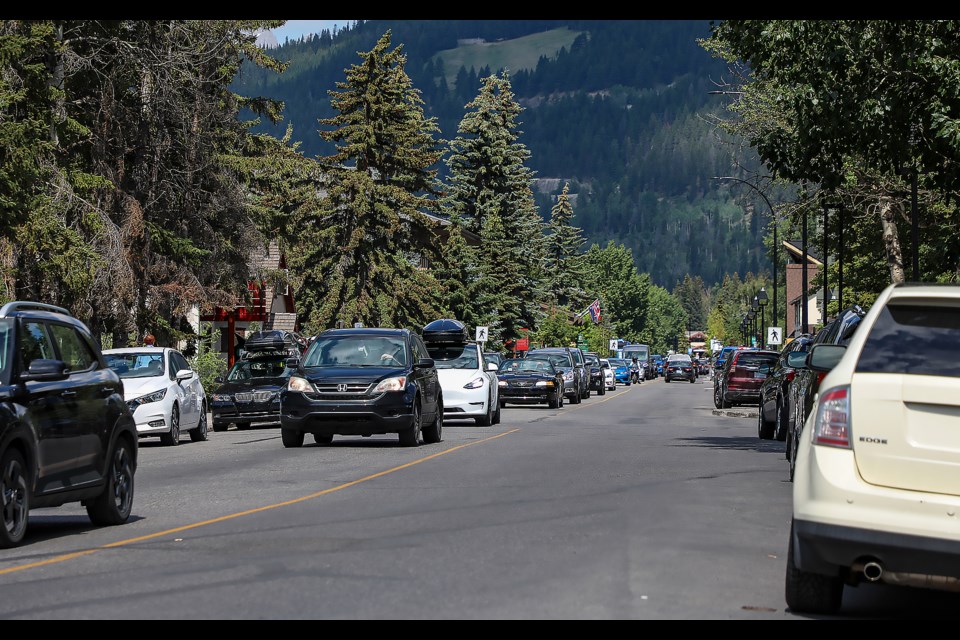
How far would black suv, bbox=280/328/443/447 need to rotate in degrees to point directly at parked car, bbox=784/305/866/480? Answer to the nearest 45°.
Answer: approximately 45° to its left

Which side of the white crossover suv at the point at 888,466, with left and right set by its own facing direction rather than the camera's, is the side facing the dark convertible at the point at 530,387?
front

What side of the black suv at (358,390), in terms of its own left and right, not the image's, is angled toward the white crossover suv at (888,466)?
front

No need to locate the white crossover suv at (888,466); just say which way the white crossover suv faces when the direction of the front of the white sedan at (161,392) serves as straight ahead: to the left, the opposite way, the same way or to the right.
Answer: the opposite way

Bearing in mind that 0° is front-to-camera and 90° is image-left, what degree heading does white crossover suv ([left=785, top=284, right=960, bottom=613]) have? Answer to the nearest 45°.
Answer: approximately 180°

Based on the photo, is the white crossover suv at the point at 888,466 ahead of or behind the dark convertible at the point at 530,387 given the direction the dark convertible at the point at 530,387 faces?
ahead

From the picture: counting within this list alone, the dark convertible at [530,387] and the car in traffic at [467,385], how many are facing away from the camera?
0

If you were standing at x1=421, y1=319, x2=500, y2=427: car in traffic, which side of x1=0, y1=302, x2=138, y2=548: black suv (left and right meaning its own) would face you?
back

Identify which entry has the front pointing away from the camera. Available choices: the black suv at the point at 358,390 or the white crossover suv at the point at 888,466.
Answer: the white crossover suv

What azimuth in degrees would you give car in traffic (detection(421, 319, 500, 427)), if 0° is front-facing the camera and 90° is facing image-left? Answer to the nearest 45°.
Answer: approximately 0°
